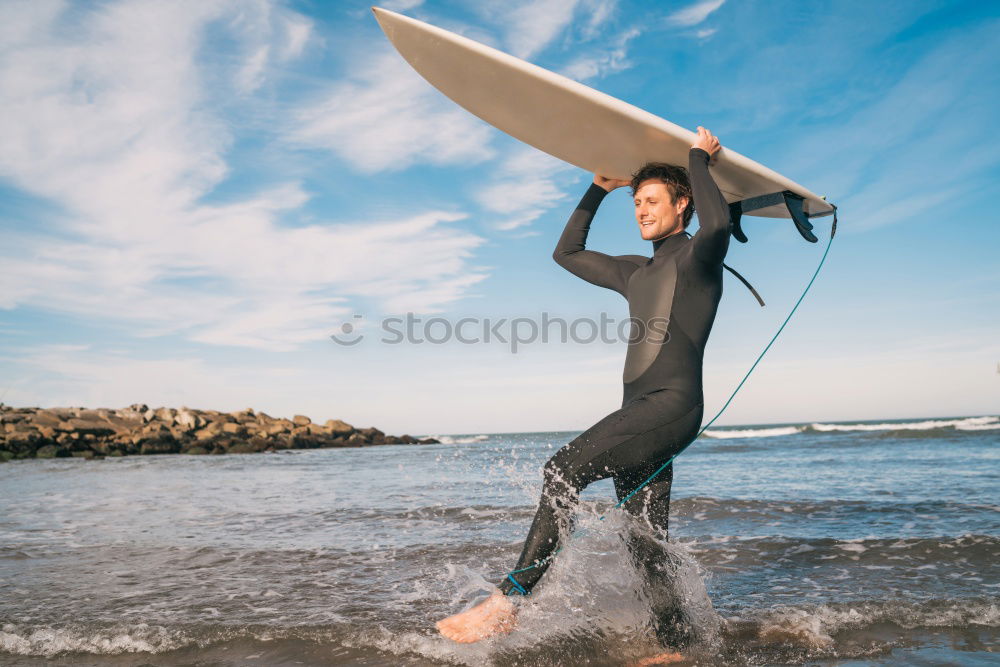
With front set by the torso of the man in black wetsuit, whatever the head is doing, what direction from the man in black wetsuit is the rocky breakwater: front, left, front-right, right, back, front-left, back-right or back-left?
right

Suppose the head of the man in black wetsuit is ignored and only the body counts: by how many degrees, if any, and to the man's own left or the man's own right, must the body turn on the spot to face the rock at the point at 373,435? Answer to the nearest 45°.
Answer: approximately 135° to the man's own right

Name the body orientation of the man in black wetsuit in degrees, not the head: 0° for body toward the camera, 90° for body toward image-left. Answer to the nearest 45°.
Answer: approximately 45°

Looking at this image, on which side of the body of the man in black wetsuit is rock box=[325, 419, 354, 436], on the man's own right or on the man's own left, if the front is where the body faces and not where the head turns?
on the man's own right

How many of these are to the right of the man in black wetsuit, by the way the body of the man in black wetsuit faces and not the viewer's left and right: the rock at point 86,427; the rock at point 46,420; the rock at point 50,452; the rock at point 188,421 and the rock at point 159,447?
5

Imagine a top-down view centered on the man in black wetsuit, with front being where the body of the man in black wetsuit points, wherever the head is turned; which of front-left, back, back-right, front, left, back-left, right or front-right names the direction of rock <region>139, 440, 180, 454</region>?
right

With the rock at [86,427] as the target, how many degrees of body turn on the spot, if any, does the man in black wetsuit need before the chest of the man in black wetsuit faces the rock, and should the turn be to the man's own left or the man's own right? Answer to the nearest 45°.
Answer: approximately 90° to the man's own right

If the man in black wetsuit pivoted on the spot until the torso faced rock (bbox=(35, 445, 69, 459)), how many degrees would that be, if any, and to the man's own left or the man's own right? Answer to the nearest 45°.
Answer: approximately 90° to the man's own right

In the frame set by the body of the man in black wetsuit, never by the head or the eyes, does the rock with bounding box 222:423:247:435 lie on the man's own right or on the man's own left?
on the man's own right

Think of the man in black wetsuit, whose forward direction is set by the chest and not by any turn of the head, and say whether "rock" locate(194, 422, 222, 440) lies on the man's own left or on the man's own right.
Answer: on the man's own right
